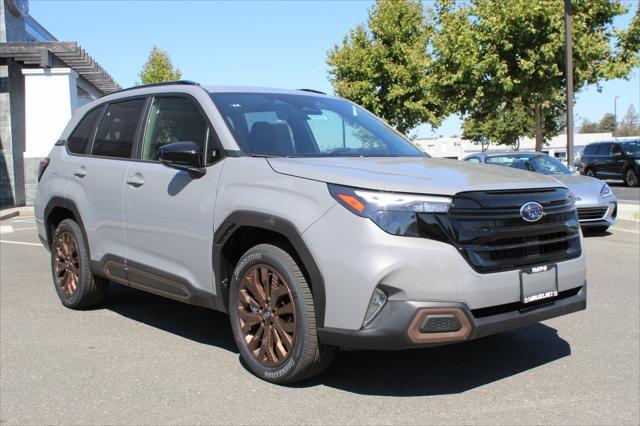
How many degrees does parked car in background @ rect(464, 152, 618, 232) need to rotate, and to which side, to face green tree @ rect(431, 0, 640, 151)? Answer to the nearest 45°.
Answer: approximately 135° to its left

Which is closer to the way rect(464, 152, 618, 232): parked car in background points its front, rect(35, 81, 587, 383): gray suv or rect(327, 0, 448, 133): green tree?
the gray suv

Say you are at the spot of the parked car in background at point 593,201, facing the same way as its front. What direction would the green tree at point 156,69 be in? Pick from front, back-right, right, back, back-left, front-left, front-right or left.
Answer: back

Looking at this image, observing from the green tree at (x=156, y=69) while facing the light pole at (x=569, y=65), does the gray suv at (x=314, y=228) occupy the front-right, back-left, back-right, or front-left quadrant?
front-right

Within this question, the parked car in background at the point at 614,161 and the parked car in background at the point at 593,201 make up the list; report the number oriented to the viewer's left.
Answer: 0

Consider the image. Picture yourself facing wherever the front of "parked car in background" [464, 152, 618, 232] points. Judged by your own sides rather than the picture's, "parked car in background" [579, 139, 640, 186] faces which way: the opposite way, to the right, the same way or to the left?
the same way

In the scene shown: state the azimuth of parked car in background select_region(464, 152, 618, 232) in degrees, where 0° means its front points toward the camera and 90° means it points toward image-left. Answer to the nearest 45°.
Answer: approximately 315°

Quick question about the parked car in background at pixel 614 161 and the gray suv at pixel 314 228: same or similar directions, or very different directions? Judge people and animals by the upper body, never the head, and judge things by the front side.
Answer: same or similar directions

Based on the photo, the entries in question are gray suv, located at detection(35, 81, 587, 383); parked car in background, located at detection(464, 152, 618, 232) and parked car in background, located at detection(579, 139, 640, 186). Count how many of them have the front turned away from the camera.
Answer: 0

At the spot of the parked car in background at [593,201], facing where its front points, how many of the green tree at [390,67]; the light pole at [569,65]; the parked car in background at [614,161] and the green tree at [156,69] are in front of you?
0

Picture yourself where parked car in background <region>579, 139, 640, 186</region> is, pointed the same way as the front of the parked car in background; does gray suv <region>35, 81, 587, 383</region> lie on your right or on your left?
on your right

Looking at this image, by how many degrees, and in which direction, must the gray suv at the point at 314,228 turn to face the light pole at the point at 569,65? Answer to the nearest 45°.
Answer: approximately 90° to its left

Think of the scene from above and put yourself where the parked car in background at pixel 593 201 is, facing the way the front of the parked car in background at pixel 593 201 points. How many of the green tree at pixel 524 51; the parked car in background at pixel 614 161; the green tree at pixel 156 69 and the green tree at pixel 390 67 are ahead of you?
0

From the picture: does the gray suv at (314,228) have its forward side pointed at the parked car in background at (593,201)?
no

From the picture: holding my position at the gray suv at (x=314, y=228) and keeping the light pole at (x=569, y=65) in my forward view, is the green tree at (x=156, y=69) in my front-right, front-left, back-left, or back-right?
front-left

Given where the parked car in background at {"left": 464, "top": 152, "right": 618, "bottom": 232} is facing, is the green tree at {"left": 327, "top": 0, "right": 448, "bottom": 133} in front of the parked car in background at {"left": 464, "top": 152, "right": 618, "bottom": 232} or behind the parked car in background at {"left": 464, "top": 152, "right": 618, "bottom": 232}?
behind

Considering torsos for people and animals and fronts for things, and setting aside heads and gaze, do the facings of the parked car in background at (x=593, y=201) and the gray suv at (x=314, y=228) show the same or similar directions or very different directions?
same or similar directions

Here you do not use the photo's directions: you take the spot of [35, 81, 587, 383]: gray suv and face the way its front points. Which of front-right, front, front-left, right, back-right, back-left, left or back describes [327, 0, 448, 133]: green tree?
back-left

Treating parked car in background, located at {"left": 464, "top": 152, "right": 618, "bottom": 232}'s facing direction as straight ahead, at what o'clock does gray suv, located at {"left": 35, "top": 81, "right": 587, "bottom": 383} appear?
The gray suv is roughly at 2 o'clock from the parked car in background.
